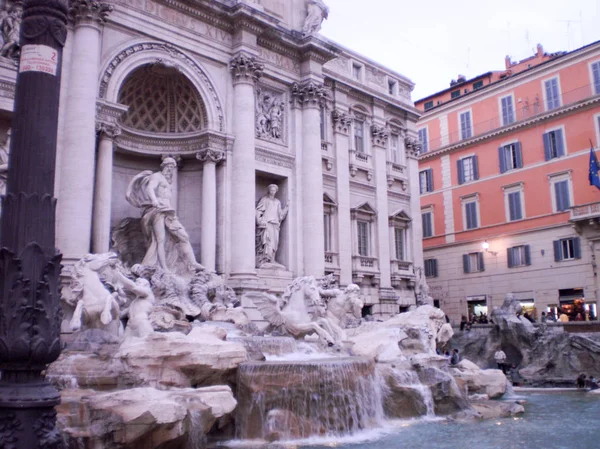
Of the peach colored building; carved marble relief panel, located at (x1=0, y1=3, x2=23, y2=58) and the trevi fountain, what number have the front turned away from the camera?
0

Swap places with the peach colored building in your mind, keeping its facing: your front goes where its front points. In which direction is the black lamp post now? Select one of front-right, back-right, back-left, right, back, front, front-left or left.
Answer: front-left

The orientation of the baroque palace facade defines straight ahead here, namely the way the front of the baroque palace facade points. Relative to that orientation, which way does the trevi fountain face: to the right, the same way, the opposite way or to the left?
the same way

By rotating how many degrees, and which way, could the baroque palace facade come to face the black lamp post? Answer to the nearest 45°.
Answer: approximately 45° to its right

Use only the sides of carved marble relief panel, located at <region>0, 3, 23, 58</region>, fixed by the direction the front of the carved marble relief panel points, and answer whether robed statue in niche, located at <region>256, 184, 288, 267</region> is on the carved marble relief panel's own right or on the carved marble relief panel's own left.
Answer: on the carved marble relief panel's own left

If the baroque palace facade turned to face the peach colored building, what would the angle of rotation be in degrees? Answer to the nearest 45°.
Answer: approximately 90° to its left

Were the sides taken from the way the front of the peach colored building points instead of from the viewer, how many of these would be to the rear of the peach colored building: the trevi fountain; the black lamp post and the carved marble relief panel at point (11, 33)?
0

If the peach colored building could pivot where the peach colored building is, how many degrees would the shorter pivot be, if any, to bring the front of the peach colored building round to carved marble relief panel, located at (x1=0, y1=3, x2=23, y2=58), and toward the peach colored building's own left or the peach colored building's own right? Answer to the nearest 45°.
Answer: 0° — it already faces it

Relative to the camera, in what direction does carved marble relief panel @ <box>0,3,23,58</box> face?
facing the viewer and to the right of the viewer

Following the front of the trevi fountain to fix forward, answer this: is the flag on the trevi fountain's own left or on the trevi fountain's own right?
on the trevi fountain's own left

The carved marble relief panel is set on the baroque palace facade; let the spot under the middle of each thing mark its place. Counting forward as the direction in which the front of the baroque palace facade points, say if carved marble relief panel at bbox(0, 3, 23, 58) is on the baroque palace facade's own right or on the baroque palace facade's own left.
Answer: on the baroque palace facade's own right

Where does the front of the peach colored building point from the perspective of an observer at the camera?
facing the viewer and to the left of the viewer

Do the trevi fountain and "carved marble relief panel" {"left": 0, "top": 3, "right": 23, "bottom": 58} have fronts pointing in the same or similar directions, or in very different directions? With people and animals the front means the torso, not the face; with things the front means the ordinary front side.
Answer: same or similar directions
